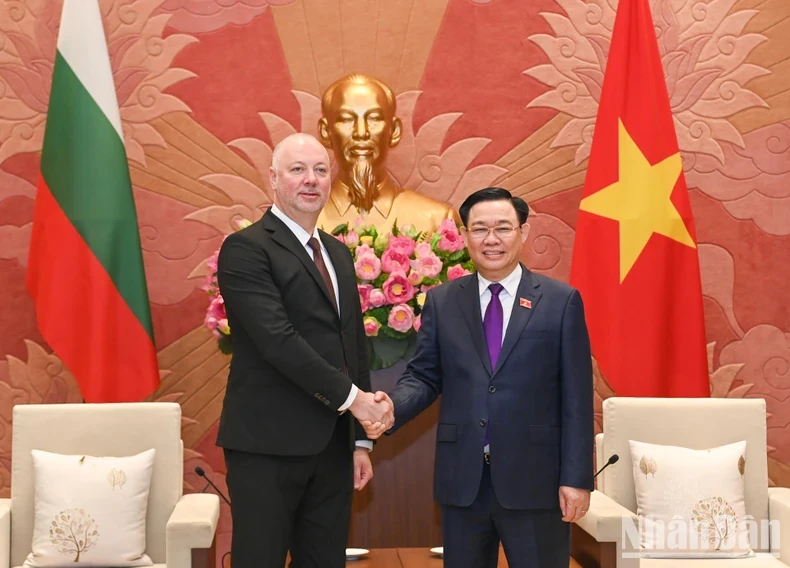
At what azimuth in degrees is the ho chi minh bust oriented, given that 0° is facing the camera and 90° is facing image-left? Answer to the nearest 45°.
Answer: approximately 0°

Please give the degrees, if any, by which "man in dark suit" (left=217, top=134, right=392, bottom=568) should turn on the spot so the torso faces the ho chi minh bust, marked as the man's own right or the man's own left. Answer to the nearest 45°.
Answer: approximately 135° to the man's own left

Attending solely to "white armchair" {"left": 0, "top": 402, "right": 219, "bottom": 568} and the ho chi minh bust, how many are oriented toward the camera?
2

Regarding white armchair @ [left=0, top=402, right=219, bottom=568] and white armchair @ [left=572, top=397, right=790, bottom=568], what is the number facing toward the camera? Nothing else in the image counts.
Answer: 2

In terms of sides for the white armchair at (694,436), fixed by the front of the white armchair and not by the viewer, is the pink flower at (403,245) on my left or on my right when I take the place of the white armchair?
on my right
